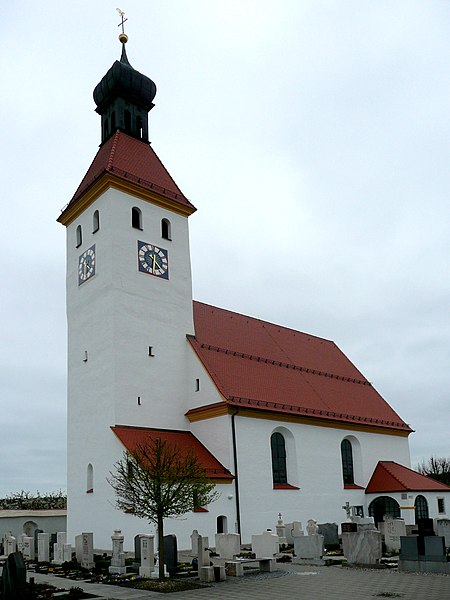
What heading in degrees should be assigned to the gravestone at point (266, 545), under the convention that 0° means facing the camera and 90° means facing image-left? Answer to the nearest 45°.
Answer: approximately 0°

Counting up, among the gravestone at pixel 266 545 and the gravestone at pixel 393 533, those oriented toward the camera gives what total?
2

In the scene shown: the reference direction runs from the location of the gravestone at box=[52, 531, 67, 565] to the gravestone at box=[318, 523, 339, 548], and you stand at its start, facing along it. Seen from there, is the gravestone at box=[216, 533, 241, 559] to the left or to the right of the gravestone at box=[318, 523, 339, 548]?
right

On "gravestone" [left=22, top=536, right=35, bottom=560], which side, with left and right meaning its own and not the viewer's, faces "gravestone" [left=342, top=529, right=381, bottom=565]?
left

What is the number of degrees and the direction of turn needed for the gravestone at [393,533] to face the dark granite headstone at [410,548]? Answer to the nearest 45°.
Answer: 0° — it already faces it

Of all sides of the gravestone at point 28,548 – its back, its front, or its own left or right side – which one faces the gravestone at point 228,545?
left
